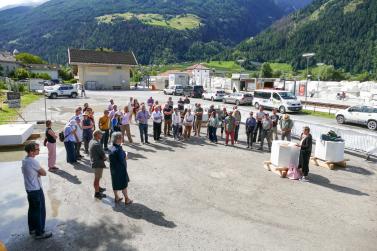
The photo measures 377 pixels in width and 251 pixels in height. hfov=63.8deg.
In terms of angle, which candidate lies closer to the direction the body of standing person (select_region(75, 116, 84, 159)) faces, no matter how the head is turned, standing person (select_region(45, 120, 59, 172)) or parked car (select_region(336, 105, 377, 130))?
the parked car

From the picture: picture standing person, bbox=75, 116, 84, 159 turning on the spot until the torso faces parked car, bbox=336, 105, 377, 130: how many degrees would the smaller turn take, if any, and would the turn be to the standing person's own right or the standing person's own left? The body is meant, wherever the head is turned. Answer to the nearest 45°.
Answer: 0° — they already face it

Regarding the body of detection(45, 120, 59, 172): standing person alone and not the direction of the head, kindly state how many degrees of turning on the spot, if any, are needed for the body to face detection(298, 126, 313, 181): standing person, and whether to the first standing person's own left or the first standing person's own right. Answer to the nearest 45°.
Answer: approximately 45° to the first standing person's own right

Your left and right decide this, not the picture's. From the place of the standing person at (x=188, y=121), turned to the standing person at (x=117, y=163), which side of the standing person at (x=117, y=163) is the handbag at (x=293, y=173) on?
left

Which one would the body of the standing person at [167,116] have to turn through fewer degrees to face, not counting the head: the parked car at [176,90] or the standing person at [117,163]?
the standing person

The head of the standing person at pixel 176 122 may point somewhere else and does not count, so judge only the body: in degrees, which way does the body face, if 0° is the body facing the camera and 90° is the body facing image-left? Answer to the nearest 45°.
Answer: approximately 315°

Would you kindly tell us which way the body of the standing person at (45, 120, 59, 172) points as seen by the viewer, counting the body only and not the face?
to the viewer's right

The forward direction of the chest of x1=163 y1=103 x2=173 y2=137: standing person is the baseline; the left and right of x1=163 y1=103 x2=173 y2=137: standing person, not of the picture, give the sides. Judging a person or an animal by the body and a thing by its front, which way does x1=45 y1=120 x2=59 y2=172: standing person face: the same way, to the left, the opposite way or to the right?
to the left

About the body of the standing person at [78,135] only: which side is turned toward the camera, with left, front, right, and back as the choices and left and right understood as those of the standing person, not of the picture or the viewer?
right

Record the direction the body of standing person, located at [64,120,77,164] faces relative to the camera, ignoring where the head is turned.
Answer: to the viewer's right

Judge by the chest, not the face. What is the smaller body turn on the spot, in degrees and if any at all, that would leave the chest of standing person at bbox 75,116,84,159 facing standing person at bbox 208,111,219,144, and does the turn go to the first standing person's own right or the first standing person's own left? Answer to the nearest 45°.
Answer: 0° — they already face them

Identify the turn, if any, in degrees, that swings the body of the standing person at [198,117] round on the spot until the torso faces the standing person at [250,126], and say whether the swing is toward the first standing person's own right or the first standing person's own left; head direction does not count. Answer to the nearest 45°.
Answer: approximately 45° to the first standing person's own left

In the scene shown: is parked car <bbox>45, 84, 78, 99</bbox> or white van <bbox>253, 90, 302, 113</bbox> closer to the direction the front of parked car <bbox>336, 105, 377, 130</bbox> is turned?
the white van

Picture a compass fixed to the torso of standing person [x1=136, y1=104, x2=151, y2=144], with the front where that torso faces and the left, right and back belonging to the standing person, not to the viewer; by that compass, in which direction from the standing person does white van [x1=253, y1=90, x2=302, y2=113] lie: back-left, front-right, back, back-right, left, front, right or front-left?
left
